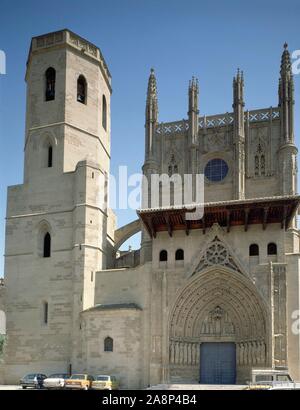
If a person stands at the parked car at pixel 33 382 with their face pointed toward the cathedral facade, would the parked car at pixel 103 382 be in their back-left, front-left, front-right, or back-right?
front-right

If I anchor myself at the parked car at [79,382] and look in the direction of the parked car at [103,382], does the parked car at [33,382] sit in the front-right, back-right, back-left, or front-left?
back-left

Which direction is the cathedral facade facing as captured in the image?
toward the camera

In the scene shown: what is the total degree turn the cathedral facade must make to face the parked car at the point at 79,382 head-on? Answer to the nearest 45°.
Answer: approximately 45° to its right

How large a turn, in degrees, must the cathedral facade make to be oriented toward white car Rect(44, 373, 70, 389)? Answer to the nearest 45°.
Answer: approximately 45° to its right
